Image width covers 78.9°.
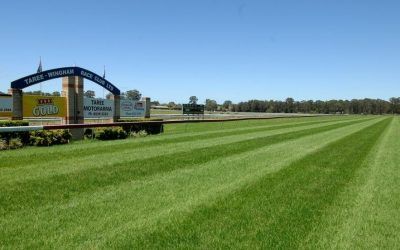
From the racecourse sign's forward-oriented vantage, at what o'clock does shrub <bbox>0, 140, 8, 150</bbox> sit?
The shrub is roughly at 2 o'clock from the racecourse sign.

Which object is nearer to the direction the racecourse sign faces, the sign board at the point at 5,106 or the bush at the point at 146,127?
the bush

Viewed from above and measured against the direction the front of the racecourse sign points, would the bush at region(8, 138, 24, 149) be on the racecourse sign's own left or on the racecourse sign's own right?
on the racecourse sign's own right

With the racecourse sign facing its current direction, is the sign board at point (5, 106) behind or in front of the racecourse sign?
behind

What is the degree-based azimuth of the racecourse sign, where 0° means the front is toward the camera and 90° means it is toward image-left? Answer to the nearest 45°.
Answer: approximately 315°

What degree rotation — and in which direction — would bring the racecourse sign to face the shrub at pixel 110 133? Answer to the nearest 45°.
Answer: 0° — it already faces it

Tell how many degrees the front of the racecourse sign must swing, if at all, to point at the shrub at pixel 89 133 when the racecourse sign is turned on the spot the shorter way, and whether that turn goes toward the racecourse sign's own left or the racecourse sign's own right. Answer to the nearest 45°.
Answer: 0° — it already faces it

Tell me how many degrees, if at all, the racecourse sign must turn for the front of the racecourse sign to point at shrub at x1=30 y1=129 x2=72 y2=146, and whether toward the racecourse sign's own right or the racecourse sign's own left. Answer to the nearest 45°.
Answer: approximately 45° to the racecourse sign's own right
